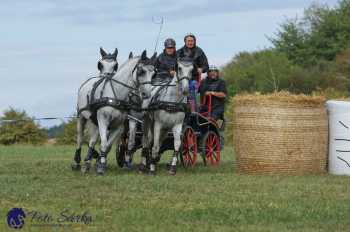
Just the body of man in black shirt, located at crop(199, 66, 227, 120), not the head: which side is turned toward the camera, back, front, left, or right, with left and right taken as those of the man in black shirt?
front

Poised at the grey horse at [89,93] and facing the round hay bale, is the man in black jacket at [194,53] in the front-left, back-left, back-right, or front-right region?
front-left

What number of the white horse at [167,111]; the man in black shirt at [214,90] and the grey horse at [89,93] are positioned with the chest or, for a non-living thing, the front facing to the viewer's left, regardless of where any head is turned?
0

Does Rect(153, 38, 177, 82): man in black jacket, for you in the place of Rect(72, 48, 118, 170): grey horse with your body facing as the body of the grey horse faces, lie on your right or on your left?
on your left

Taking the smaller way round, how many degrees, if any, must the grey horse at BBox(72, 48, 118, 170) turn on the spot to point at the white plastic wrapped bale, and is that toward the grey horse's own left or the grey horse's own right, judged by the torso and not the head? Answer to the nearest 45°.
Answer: approximately 45° to the grey horse's own left

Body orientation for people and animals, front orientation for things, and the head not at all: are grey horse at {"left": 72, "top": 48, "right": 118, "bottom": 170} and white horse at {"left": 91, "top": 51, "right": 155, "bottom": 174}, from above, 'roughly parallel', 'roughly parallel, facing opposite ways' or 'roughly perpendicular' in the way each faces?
roughly parallel
